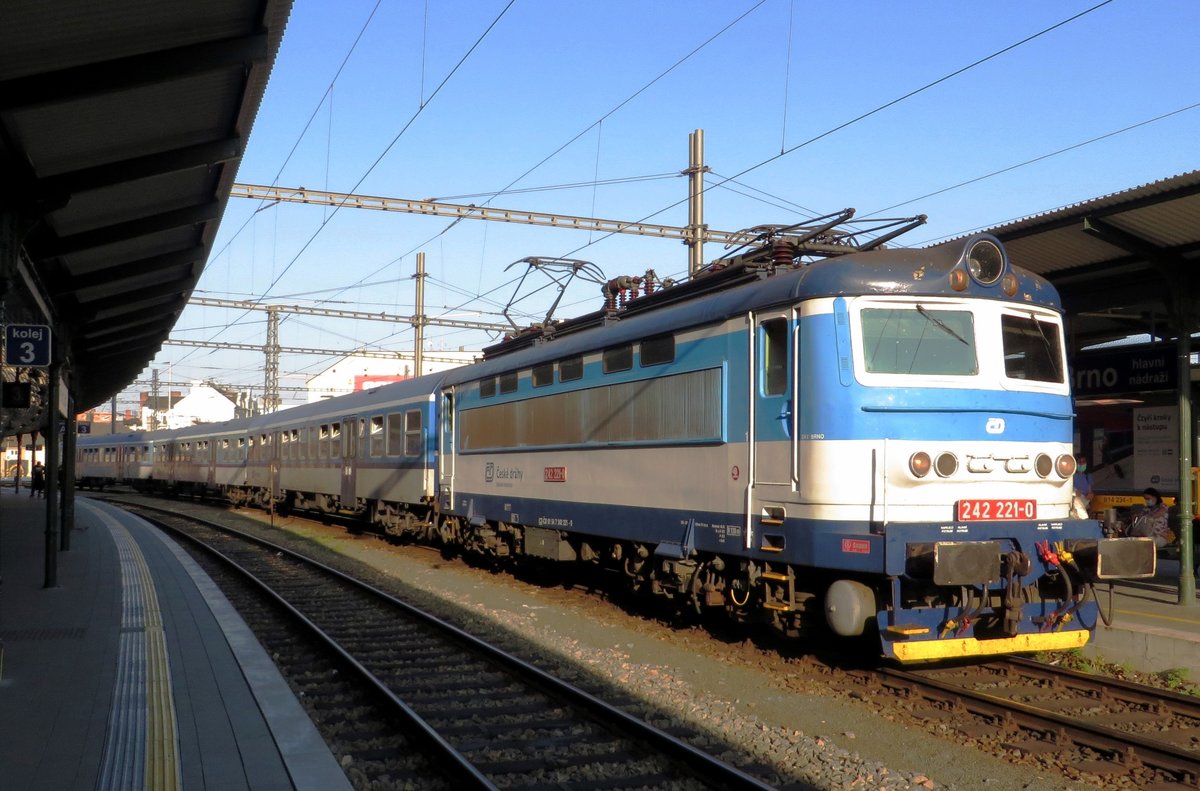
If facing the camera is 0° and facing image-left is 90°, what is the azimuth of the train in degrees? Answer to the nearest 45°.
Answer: approximately 315°

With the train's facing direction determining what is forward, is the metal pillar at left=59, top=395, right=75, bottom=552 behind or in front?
behind

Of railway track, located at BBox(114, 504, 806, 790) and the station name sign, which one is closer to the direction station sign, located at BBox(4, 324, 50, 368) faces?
the railway track

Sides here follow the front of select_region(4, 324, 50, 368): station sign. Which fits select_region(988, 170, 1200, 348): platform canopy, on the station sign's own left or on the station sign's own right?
on the station sign's own left

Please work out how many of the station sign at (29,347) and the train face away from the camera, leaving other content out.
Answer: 0

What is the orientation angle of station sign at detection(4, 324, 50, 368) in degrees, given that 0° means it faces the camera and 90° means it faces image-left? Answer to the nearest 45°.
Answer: approximately 0°

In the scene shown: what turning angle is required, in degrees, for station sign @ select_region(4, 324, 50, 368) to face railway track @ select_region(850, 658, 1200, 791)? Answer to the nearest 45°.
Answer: approximately 45° to its left

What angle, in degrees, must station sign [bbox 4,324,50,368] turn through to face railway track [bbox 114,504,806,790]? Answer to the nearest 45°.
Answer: approximately 45° to its left
